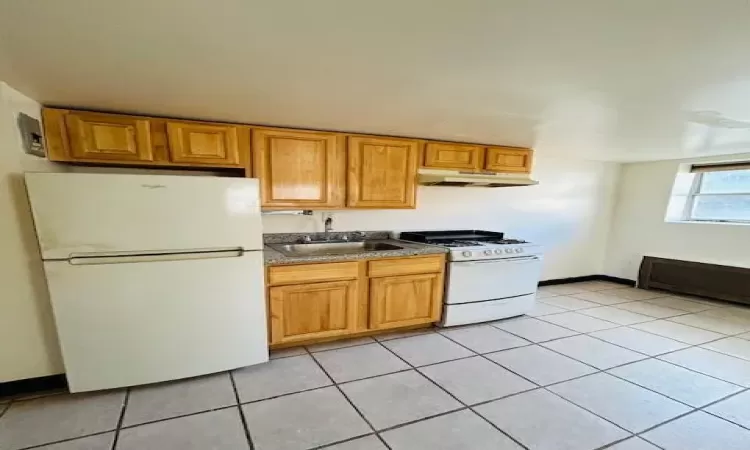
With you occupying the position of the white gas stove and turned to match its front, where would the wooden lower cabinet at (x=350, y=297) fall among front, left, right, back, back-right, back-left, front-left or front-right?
right

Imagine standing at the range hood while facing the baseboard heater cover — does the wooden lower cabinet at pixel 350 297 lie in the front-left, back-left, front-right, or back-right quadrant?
back-right

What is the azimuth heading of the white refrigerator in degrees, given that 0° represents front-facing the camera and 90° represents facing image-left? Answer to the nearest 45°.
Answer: approximately 0°

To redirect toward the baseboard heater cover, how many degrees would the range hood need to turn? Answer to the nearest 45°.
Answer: approximately 90° to its left

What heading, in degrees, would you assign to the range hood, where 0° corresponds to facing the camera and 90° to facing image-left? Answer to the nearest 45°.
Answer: approximately 315°

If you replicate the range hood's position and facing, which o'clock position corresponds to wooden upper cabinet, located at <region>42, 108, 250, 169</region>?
The wooden upper cabinet is roughly at 3 o'clock from the range hood.

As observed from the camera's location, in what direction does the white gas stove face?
facing the viewer and to the right of the viewer

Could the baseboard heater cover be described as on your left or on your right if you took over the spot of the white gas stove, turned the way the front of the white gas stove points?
on your left

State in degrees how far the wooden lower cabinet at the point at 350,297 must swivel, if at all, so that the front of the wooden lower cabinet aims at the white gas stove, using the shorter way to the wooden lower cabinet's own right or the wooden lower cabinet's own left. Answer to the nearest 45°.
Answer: approximately 45° to the wooden lower cabinet's own left
